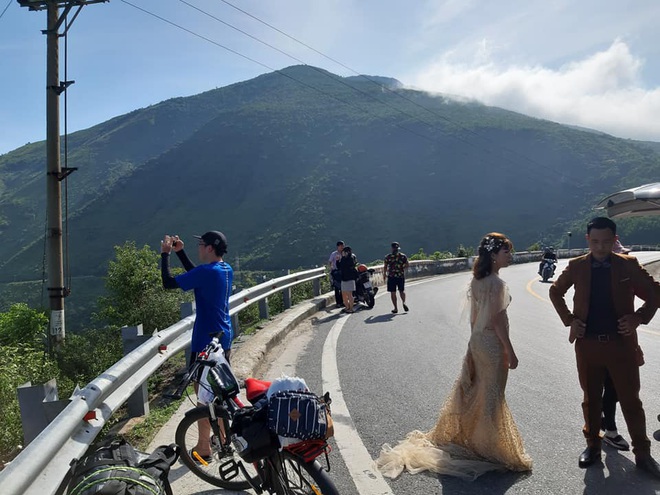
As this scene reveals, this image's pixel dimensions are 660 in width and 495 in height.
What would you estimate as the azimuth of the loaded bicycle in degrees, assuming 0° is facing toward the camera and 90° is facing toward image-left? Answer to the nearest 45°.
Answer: approximately 135°

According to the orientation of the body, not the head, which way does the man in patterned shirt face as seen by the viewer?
toward the camera

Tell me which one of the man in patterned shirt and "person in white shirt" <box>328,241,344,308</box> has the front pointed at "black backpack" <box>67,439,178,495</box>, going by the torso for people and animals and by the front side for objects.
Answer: the man in patterned shirt

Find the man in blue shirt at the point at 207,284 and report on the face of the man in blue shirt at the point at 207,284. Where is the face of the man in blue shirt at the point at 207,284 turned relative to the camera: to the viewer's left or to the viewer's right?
to the viewer's left

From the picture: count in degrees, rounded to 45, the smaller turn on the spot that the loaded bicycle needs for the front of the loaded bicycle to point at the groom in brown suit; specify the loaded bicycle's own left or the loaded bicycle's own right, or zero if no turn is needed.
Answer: approximately 135° to the loaded bicycle's own right

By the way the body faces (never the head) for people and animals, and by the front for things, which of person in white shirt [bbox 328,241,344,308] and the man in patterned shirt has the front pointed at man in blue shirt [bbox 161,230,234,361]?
the man in patterned shirt

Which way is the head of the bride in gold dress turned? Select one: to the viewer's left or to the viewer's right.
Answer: to the viewer's right

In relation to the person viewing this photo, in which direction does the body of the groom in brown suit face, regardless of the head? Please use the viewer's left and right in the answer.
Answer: facing the viewer

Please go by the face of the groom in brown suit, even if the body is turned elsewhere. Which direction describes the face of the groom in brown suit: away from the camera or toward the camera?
toward the camera

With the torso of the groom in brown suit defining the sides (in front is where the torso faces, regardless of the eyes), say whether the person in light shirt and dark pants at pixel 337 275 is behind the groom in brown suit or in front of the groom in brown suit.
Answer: behind

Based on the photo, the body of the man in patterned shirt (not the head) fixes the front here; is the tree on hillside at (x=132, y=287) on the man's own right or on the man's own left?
on the man's own right

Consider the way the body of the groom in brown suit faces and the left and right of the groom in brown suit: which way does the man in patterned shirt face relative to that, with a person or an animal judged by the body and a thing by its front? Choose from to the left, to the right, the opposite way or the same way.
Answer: the same way

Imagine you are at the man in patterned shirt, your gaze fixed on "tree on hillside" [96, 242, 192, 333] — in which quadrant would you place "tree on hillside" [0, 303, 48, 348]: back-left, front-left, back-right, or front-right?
front-left
